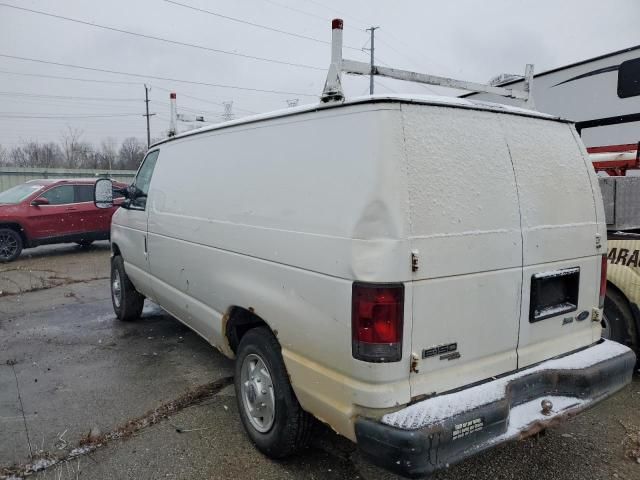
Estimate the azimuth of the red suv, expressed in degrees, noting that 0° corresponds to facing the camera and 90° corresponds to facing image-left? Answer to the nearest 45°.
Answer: approximately 45°

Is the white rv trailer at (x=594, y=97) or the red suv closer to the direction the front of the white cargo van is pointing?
the red suv

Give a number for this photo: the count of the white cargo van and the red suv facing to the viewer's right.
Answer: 0

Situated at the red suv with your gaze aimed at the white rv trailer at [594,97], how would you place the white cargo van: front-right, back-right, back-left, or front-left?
front-right

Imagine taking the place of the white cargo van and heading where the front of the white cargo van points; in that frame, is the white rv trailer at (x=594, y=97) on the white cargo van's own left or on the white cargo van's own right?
on the white cargo van's own right

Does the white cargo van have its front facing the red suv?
yes

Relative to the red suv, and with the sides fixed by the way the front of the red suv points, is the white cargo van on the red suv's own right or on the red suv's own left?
on the red suv's own left

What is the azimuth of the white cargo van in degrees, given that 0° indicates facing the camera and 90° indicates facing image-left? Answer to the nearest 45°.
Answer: approximately 135°

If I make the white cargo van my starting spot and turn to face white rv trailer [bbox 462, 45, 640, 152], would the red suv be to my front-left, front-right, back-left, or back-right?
front-left
